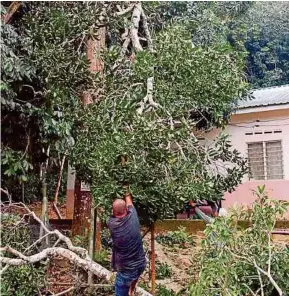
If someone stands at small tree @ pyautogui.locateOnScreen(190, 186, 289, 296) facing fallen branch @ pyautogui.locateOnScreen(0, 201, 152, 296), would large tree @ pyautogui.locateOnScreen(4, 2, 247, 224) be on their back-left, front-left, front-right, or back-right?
front-right

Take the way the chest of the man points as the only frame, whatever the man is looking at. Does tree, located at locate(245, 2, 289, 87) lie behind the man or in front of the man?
in front

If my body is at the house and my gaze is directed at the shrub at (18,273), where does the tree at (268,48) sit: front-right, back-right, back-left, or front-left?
back-right

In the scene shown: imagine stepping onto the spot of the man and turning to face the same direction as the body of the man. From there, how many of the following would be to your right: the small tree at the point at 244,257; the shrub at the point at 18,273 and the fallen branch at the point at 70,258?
1

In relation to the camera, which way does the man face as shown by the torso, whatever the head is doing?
away from the camera

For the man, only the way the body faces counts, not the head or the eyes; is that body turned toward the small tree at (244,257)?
no

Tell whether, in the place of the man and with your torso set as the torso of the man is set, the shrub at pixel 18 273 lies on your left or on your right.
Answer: on your left
